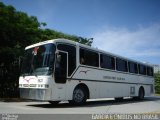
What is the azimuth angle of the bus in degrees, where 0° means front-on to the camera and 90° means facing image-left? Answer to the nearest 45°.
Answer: approximately 45°

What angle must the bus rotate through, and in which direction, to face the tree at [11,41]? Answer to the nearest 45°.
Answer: approximately 90° to its right
